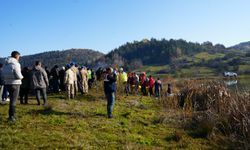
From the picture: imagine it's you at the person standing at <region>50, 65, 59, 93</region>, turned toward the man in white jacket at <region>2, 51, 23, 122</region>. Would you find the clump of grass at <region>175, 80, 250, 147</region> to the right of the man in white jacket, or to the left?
left

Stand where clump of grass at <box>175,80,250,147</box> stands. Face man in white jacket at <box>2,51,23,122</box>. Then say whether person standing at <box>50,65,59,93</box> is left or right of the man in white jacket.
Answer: right

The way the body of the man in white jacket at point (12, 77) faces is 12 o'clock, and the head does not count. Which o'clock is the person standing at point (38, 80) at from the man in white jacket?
The person standing is roughly at 11 o'clock from the man in white jacket.

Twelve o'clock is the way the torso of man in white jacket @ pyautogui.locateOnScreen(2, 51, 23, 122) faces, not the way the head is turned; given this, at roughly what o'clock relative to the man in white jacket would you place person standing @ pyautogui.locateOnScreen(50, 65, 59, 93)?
The person standing is roughly at 11 o'clock from the man in white jacket.

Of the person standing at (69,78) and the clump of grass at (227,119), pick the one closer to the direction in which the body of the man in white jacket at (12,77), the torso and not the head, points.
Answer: the person standing

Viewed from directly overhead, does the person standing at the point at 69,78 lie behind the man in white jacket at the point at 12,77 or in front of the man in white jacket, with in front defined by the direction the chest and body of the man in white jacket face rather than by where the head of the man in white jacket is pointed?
in front

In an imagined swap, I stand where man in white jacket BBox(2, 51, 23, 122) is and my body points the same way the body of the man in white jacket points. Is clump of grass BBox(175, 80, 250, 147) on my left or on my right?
on my right

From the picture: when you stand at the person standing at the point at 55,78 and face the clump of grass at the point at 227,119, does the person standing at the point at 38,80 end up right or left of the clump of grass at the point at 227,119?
right

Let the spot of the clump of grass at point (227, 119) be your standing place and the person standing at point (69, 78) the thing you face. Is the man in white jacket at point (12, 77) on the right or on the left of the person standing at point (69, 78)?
left

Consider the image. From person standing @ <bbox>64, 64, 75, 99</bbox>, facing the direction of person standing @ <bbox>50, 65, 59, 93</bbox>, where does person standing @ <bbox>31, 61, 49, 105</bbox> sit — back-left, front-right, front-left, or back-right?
back-left

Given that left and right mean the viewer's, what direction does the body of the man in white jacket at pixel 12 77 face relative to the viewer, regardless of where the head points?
facing away from the viewer and to the right of the viewer
